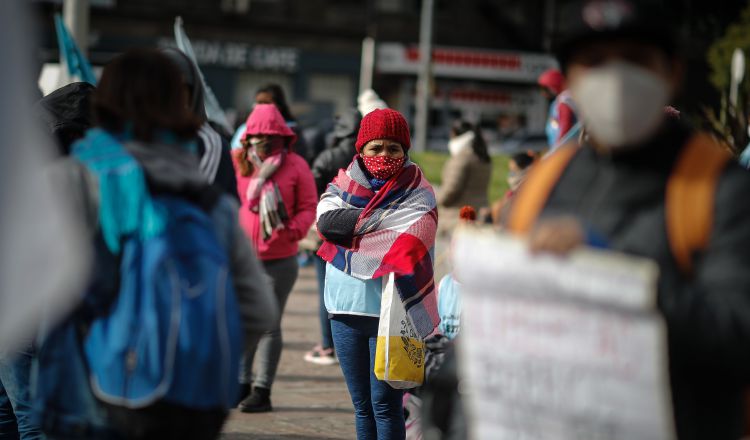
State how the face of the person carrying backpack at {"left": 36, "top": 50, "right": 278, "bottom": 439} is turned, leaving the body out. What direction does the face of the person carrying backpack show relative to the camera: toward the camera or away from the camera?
away from the camera

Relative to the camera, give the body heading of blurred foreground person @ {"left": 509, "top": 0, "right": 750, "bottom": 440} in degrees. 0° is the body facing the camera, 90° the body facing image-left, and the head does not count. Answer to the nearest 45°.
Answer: approximately 0°
